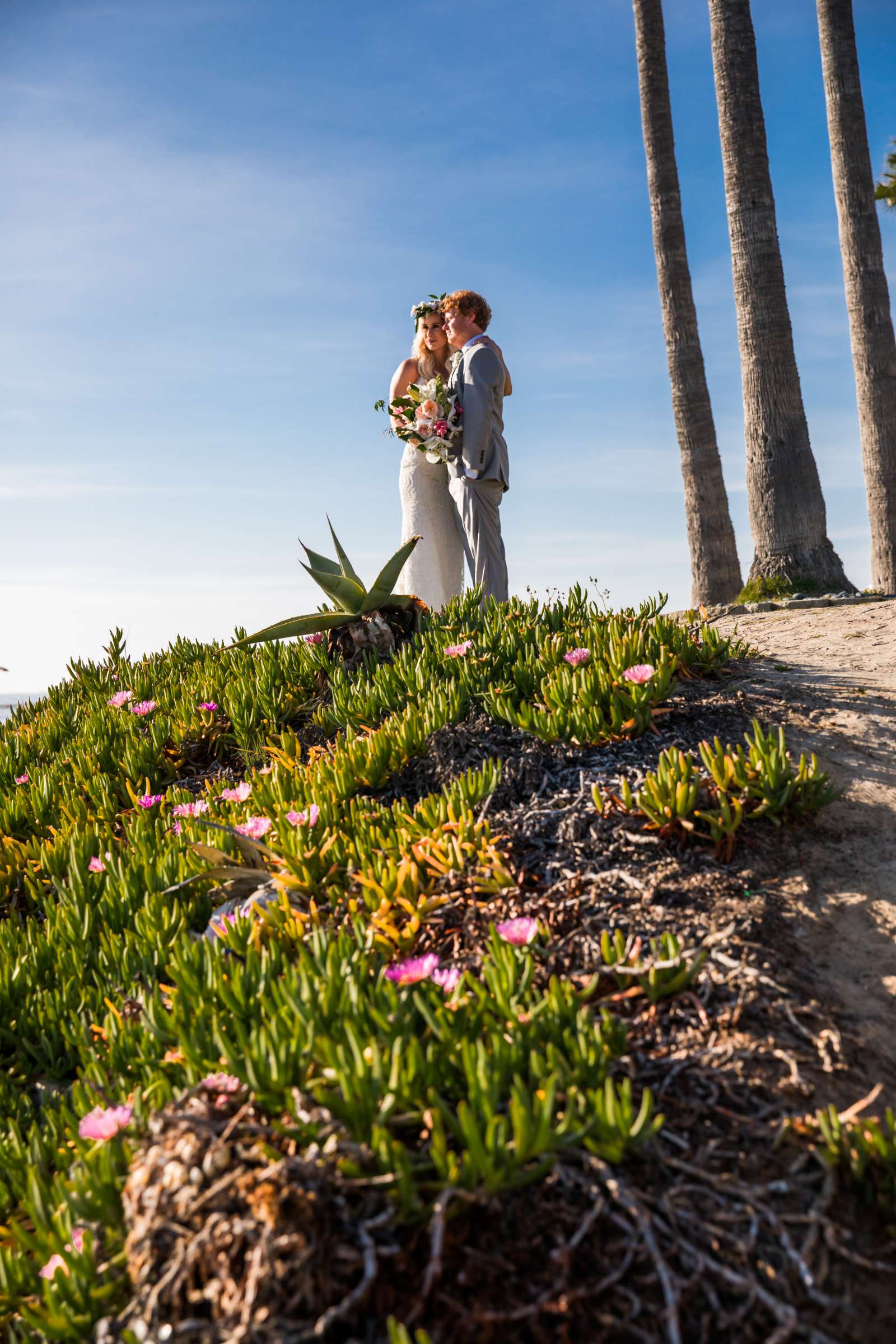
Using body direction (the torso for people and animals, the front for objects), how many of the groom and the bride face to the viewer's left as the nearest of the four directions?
1

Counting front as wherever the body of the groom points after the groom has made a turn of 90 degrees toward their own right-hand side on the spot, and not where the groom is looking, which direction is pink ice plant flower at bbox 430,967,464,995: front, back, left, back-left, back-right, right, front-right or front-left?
back

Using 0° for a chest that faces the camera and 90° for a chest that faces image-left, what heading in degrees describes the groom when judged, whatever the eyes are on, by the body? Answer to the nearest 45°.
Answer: approximately 90°

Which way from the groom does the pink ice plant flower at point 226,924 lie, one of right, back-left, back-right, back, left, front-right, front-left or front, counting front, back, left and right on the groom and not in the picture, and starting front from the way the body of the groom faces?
left

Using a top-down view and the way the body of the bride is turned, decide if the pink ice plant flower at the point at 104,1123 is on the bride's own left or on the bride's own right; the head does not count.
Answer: on the bride's own right

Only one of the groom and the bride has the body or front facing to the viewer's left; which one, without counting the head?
the groom

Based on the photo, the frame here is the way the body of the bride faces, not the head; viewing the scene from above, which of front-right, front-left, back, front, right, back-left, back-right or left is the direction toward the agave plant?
front-right

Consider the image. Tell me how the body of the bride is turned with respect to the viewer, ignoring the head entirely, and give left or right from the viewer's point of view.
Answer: facing the viewer and to the right of the viewer

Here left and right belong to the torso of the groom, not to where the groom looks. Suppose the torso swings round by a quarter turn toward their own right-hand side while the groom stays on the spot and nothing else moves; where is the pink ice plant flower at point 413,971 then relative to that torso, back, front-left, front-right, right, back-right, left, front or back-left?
back

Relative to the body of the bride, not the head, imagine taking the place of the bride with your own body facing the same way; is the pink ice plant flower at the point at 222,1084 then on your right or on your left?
on your right
